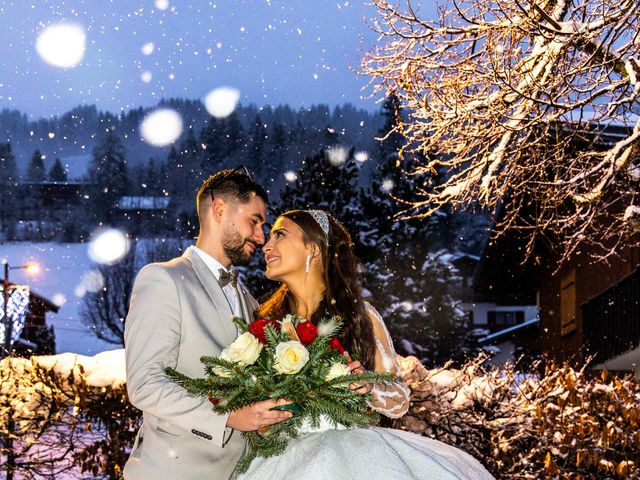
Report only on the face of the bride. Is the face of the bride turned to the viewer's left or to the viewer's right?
to the viewer's left

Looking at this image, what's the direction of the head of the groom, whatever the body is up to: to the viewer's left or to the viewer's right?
to the viewer's right

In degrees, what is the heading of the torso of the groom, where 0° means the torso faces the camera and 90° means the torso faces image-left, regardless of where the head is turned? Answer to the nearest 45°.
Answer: approximately 315°

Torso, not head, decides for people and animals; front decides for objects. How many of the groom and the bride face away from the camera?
0

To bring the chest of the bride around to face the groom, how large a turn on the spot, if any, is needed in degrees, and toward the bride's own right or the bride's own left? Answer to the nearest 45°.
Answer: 0° — they already face them

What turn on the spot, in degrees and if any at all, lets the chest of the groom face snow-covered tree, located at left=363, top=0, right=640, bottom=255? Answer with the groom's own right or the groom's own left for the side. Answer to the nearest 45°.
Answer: approximately 90° to the groom's own left

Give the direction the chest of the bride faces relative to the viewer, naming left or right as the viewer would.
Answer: facing the viewer and to the left of the viewer

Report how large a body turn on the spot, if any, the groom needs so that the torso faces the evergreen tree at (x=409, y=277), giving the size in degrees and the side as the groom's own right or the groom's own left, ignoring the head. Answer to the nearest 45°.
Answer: approximately 135° to the groom's own left

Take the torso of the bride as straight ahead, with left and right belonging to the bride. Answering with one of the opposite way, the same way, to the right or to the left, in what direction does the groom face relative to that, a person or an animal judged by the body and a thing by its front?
to the left
